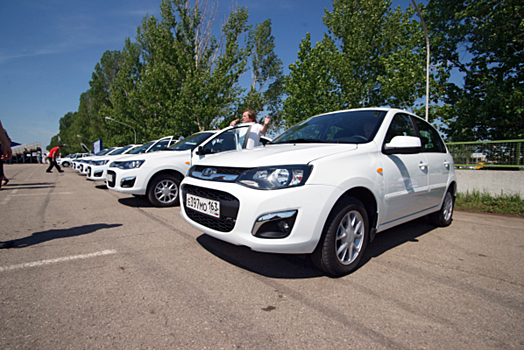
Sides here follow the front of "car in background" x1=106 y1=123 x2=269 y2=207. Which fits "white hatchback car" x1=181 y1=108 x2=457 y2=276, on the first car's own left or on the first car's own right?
on the first car's own left

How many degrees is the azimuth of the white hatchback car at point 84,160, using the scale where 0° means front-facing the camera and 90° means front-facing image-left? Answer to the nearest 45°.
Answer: approximately 45°

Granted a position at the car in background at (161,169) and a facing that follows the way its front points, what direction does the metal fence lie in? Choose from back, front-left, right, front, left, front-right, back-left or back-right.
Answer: back-left

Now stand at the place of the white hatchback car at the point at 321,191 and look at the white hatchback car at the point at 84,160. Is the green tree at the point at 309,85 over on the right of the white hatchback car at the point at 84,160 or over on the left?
right

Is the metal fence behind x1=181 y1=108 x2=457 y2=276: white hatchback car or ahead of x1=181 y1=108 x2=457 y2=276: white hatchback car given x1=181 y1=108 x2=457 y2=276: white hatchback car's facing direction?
behind

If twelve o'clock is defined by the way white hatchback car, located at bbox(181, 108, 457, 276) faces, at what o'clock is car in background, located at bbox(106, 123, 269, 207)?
The car in background is roughly at 3 o'clock from the white hatchback car.

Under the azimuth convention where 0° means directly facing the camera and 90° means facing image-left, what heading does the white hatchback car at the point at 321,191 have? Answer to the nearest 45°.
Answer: approximately 45°

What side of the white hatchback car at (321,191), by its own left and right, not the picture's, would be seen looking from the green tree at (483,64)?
back

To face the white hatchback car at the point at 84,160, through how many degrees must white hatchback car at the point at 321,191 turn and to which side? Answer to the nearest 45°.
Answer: approximately 90° to its right

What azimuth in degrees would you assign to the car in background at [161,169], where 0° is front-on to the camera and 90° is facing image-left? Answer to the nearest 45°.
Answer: approximately 45°

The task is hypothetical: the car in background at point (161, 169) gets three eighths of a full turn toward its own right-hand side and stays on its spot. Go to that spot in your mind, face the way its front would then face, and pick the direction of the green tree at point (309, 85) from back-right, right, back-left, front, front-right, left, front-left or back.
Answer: front-right

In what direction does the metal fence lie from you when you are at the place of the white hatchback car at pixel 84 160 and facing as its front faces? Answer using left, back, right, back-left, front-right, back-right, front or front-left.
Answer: left

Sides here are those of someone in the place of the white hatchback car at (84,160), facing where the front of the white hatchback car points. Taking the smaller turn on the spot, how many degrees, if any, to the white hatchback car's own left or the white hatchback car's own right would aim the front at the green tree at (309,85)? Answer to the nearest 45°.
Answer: approximately 135° to the white hatchback car's own left

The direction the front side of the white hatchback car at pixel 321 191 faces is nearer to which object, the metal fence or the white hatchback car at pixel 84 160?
the white hatchback car
